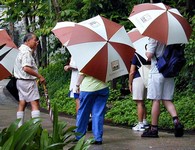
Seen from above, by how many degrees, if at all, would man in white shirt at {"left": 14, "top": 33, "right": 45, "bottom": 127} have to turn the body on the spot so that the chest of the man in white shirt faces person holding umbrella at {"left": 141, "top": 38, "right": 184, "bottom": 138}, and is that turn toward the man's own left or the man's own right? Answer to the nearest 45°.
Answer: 0° — they already face them

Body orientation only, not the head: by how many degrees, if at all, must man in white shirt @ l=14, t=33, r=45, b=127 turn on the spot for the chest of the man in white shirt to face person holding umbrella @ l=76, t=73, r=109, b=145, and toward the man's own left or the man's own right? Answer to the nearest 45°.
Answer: approximately 45° to the man's own right

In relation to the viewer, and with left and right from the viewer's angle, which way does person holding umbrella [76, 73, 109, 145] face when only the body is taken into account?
facing away from the viewer and to the left of the viewer

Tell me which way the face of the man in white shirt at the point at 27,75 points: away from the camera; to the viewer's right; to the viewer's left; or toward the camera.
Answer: to the viewer's right

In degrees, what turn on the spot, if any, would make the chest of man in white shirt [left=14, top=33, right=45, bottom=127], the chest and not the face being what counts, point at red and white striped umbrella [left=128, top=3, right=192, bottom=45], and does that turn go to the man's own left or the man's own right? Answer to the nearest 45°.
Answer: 0° — they already face it

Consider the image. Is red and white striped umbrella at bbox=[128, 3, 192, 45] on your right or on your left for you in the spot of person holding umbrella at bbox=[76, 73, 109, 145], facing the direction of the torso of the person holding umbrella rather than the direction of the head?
on your right

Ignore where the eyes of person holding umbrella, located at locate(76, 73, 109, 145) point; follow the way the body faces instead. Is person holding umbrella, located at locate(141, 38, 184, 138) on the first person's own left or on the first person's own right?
on the first person's own right

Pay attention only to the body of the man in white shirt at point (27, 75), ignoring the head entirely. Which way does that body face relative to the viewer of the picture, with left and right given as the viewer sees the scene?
facing to the right of the viewer
